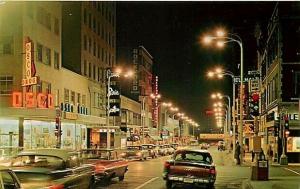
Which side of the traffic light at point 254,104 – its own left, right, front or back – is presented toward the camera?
front

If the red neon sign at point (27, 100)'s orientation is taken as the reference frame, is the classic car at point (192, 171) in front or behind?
in front

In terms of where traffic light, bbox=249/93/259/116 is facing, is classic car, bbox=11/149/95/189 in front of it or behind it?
in front

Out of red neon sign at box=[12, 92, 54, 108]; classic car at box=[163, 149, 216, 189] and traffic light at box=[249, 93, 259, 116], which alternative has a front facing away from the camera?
the classic car

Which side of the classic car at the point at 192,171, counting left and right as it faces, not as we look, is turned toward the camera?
back

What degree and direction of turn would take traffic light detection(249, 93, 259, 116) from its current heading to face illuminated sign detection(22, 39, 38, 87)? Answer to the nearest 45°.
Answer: approximately 90° to its right

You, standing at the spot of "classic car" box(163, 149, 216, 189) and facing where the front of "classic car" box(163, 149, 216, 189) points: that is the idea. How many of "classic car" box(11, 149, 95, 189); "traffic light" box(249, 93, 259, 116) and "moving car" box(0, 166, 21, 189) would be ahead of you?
1

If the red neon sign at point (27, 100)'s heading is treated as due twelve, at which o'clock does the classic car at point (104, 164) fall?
The classic car is roughly at 1 o'clock from the red neon sign.

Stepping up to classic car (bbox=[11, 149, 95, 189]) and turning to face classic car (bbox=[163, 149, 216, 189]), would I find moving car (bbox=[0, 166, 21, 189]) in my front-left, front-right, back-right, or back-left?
back-right

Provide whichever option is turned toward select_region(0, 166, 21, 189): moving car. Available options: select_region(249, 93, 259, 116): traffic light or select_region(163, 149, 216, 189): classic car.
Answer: the traffic light

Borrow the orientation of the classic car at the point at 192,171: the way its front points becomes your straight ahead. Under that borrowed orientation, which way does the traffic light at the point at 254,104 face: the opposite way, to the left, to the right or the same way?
the opposite way

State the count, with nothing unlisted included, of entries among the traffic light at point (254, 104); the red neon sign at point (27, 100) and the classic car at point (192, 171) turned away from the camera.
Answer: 1

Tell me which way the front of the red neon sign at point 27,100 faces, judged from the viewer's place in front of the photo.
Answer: facing the viewer and to the right of the viewer
